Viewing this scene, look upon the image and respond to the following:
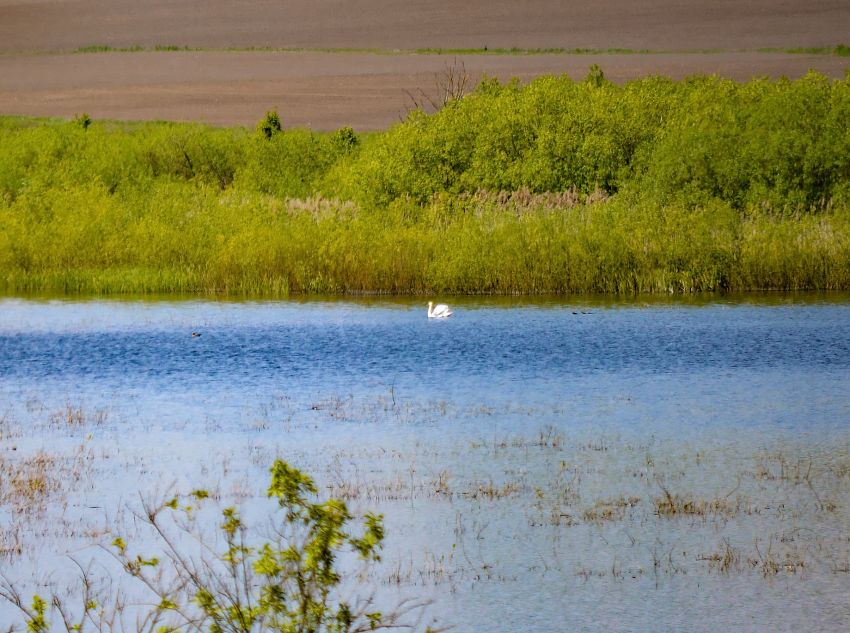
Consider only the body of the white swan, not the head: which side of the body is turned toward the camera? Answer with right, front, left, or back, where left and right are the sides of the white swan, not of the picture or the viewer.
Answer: left

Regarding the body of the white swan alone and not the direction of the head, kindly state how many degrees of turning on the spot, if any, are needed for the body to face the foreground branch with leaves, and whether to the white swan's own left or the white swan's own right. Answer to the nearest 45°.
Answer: approximately 90° to the white swan's own left
